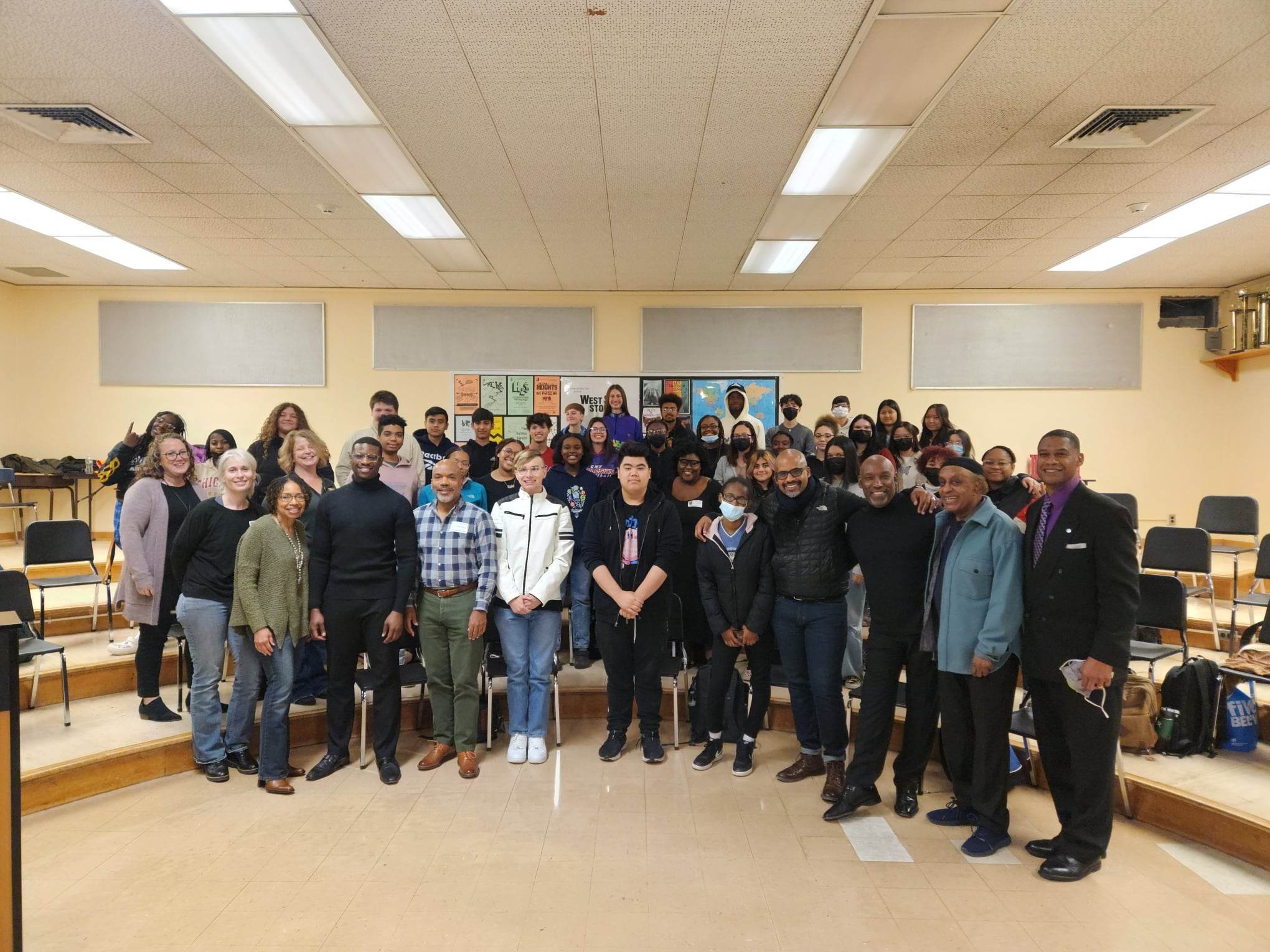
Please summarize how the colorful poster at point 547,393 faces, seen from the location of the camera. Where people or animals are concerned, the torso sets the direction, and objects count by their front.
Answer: facing the viewer

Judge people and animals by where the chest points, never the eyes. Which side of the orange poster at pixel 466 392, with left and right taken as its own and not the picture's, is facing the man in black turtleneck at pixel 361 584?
front

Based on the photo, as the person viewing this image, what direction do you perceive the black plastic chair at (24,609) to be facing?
facing the viewer and to the right of the viewer

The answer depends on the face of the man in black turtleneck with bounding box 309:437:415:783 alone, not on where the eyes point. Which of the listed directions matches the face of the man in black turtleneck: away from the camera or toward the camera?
toward the camera

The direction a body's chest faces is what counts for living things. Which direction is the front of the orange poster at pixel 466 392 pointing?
toward the camera

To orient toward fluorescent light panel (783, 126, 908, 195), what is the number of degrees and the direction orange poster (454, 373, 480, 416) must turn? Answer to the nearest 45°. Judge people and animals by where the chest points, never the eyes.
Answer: approximately 45° to its left

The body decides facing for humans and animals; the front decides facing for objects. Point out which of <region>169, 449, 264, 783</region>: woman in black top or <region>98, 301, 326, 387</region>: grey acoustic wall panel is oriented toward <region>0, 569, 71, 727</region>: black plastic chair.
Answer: the grey acoustic wall panel

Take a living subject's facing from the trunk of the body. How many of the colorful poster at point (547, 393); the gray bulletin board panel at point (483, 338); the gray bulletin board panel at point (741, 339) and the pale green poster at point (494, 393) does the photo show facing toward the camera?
4

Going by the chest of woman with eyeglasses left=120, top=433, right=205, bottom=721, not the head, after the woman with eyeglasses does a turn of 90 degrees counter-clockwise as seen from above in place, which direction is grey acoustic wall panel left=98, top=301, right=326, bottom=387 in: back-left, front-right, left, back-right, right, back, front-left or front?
front-left

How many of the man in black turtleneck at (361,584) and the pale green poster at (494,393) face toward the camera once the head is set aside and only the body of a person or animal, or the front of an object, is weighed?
2

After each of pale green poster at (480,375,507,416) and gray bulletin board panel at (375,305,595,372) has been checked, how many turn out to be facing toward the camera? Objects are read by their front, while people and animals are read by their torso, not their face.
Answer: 2

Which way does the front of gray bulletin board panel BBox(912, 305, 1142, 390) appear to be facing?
toward the camera

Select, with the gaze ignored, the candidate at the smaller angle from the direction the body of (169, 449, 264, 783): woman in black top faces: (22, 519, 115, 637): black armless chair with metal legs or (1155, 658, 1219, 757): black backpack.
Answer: the black backpack

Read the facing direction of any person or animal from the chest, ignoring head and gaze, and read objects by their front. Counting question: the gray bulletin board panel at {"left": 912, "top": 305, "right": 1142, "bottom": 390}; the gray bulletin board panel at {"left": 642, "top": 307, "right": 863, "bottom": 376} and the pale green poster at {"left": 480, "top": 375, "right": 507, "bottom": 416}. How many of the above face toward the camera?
3
